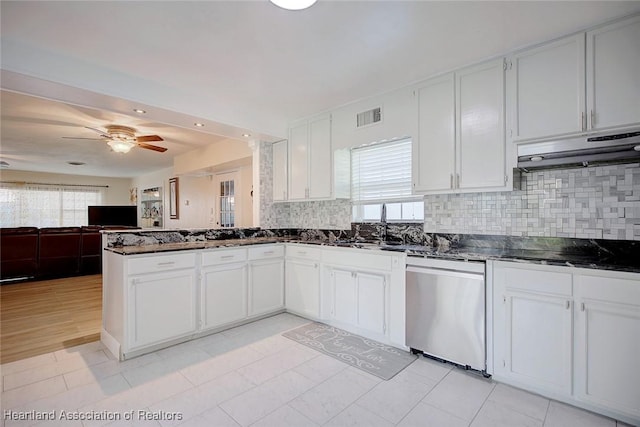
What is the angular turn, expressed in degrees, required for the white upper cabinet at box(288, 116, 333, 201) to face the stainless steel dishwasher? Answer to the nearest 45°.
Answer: approximately 90° to its left

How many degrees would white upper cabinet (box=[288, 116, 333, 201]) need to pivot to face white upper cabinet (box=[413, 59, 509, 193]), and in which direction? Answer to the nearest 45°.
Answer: approximately 90° to its left

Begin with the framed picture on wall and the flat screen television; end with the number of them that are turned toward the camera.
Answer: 1

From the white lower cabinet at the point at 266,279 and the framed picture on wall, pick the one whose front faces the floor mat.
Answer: the white lower cabinet

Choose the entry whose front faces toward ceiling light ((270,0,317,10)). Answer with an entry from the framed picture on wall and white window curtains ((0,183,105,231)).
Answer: the white window curtains
